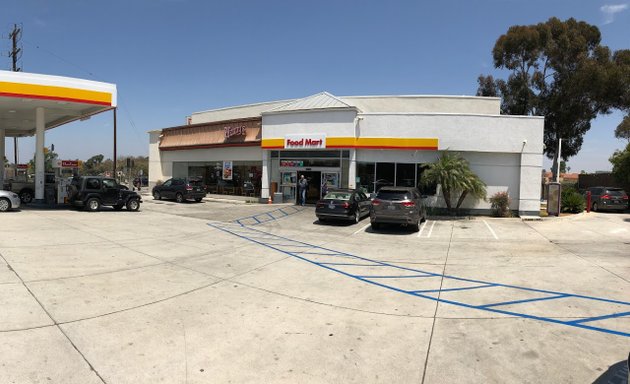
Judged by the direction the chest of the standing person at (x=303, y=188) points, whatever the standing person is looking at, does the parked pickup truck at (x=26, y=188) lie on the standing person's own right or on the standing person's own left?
on the standing person's own right

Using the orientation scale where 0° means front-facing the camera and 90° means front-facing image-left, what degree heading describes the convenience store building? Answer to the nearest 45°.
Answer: approximately 0°

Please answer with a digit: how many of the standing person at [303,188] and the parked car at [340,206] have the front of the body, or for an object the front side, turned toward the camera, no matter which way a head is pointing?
1

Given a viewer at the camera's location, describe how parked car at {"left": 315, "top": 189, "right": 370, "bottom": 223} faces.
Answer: facing away from the viewer and to the right of the viewer

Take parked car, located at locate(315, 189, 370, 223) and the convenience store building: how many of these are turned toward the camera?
1

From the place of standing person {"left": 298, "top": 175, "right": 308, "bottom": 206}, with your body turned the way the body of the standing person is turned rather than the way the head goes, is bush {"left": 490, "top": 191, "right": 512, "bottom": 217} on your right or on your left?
on your left

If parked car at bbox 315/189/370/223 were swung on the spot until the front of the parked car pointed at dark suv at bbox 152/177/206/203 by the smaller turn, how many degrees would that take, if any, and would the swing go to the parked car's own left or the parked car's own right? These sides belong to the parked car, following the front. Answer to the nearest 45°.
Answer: approximately 90° to the parked car's own left

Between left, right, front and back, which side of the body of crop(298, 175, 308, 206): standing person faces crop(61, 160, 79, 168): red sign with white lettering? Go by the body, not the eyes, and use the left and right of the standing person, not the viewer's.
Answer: right
